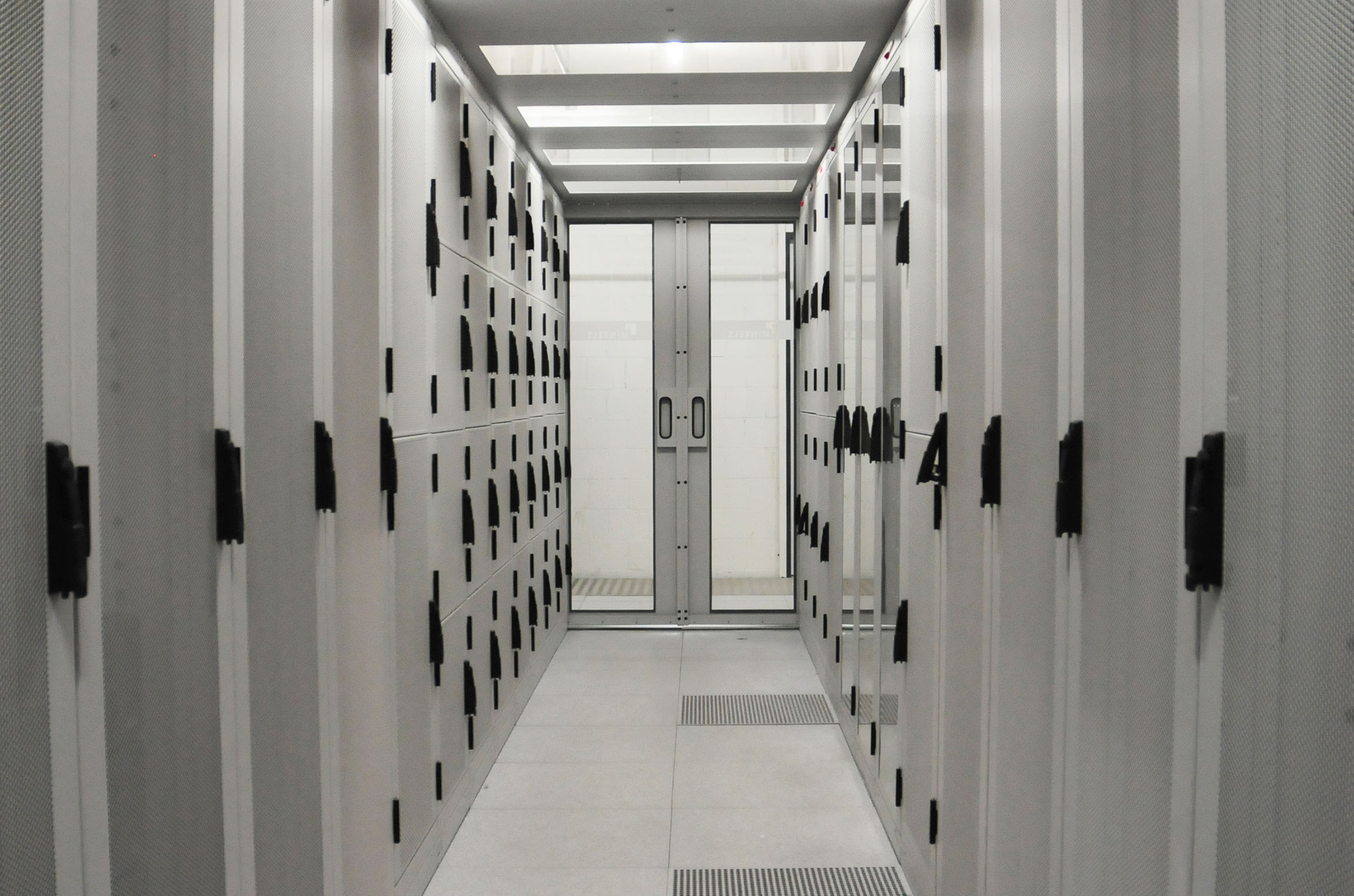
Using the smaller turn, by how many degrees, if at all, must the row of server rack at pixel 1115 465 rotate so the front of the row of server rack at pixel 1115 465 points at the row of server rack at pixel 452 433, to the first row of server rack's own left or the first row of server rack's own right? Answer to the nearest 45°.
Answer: approximately 45° to the first row of server rack's own right

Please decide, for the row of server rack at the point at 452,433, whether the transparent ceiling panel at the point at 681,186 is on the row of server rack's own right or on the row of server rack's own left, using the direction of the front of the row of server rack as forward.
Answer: on the row of server rack's own left

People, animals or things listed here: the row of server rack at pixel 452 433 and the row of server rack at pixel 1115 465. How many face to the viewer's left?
1

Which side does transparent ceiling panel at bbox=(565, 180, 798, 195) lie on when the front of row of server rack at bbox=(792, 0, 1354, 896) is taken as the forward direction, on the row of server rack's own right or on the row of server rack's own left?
on the row of server rack's own right

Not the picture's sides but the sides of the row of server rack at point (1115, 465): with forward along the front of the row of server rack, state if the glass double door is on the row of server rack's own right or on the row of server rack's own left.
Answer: on the row of server rack's own right

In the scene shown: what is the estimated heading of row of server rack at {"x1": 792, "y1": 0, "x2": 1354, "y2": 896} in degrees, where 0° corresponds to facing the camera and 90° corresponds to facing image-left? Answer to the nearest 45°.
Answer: approximately 90°

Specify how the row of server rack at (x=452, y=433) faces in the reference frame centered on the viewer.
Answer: facing to the right of the viewer

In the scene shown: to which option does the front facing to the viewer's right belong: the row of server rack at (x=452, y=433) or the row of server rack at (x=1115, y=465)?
the row of server rack at (x=452, y=433)
